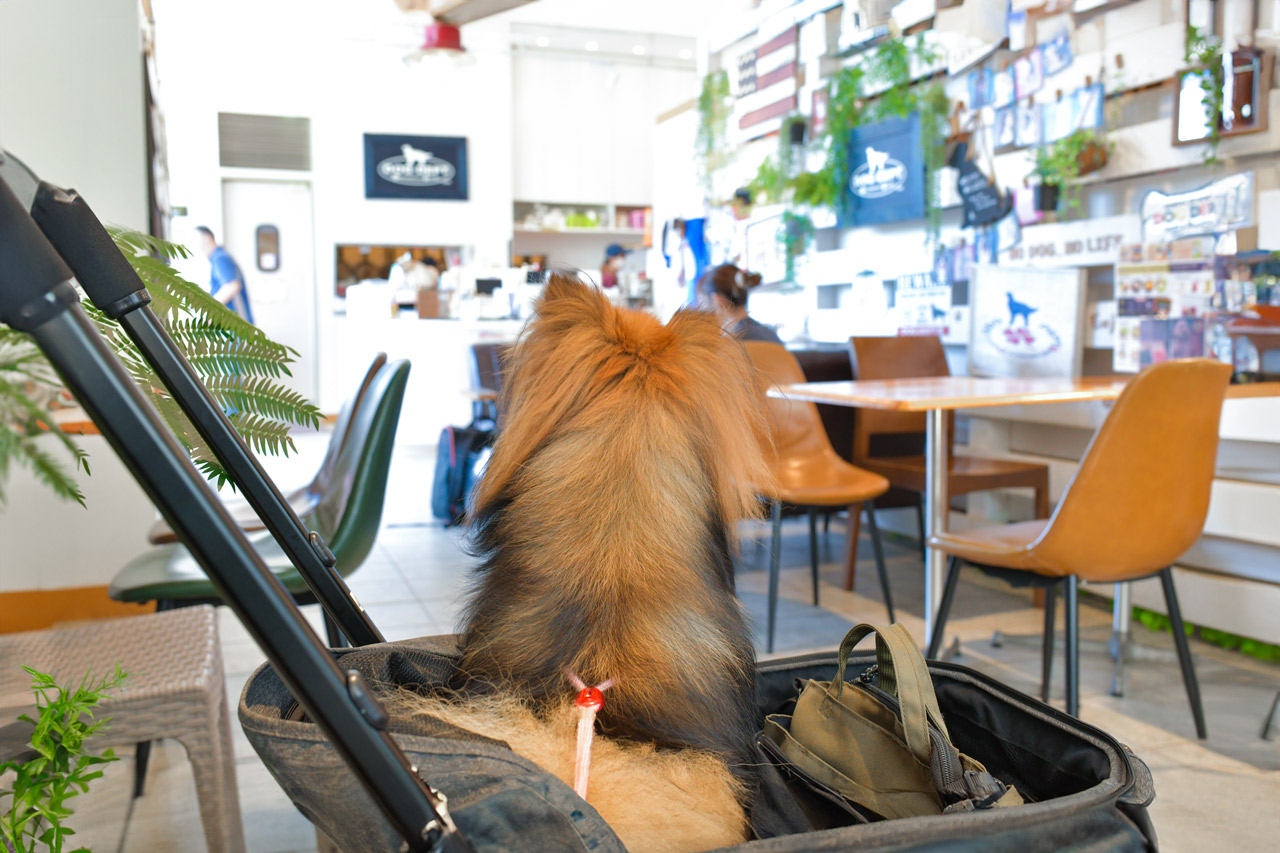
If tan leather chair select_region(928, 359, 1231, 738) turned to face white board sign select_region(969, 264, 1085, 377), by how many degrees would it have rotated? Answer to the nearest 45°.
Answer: approximately 45° to its right

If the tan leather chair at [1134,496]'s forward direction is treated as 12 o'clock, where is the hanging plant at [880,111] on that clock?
The hanging plant is roughly at 1 o'clock from the tan leather chair.

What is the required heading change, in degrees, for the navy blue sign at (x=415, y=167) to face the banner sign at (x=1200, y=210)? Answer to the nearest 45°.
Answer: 0° — it already faces it

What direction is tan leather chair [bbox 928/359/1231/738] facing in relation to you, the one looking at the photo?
facing away from the viewer and to the left of the viewer

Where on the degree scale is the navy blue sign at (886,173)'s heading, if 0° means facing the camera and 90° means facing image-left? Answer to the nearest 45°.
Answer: approximately 45°

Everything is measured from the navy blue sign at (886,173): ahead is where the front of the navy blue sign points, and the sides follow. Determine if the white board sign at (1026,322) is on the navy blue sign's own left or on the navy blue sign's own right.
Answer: on the navy blue sign's own left

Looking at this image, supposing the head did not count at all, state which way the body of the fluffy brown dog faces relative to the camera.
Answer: away from the camera
